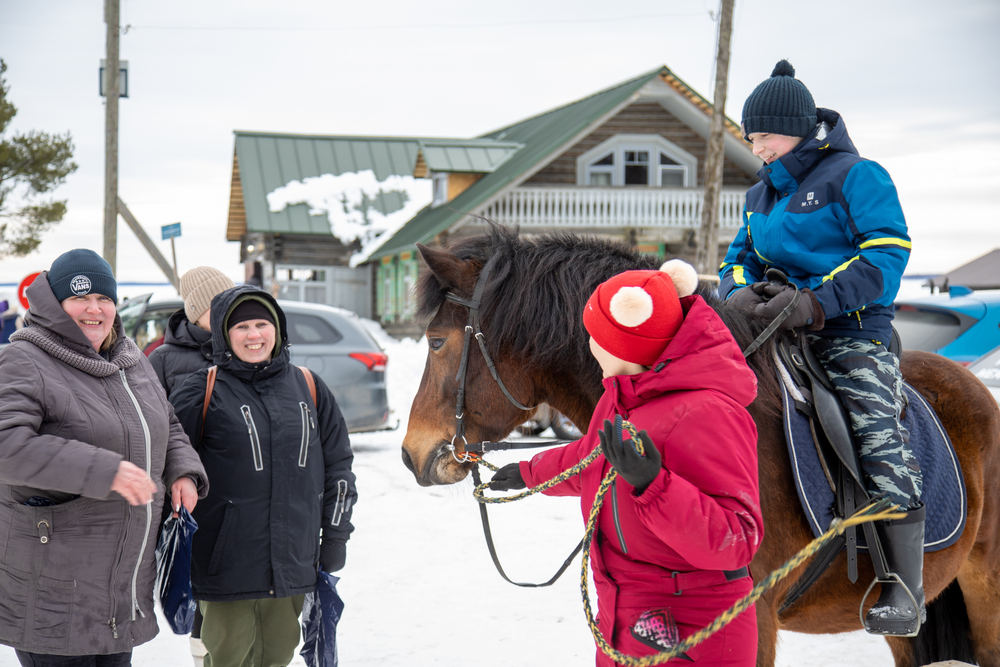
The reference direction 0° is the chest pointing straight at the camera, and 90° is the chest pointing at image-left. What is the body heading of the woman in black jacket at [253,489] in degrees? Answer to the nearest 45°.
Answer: approximately 0°

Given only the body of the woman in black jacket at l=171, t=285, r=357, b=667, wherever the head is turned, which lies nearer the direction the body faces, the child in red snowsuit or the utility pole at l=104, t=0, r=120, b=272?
the child in red snowsuit

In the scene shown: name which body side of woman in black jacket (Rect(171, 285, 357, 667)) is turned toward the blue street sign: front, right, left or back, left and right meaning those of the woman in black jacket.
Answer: back

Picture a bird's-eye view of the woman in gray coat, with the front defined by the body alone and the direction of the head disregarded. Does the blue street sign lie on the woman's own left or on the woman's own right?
on the woman's own left

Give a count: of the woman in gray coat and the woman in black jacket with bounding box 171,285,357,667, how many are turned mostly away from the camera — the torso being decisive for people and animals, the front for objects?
0

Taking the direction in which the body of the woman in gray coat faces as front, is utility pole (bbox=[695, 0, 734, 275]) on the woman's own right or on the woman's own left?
on the woman's own left

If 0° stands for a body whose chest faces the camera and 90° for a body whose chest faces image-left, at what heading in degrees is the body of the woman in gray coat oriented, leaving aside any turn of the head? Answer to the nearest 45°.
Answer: approximately 315°

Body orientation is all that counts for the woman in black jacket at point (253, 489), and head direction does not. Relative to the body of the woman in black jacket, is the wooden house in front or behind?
behind

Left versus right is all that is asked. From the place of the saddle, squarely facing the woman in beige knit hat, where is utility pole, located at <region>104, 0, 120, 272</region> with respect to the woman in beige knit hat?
right

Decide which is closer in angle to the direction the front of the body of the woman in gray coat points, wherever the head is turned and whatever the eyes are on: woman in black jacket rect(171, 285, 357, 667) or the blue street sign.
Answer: the woman in black jacket

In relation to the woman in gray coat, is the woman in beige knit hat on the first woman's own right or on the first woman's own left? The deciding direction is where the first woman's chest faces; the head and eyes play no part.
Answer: on the first woman's own left

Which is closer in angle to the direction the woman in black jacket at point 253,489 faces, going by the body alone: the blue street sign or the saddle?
the saddle
